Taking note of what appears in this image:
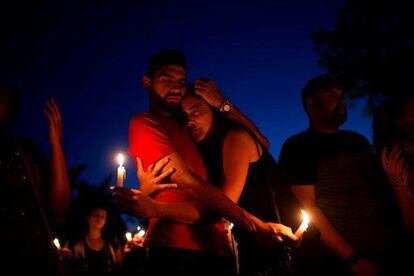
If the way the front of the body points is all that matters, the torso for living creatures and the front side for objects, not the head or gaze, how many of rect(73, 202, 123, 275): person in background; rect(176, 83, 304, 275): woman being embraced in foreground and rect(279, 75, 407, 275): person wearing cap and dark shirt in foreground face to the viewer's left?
1

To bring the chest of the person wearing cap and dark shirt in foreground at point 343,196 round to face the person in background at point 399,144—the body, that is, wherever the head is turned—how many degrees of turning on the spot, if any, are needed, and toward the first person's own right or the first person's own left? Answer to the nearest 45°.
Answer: approximately 90° to the first person's own left

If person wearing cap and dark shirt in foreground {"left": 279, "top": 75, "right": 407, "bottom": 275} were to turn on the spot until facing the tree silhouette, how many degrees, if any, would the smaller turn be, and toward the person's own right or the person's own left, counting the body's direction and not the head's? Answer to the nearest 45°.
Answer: approximately 135° to the person's own left

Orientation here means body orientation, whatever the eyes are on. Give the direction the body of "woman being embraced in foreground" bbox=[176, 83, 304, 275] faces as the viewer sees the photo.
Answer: to the viewer's left

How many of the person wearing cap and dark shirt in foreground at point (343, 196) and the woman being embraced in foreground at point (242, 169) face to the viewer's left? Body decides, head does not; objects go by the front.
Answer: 1

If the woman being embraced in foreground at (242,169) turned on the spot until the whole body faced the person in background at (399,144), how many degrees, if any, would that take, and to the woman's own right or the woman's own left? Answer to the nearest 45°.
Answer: approximately 135° to the woman's own right

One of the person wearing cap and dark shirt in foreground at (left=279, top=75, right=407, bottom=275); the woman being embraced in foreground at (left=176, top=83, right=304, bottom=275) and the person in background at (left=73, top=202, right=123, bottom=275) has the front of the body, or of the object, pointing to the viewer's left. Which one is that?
the woman being embraced in foreground at (left=176, top=83, right=304, bottom=275)

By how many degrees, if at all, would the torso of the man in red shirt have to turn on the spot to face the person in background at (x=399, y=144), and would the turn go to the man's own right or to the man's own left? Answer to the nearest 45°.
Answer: approximately 90° to the man's own left
